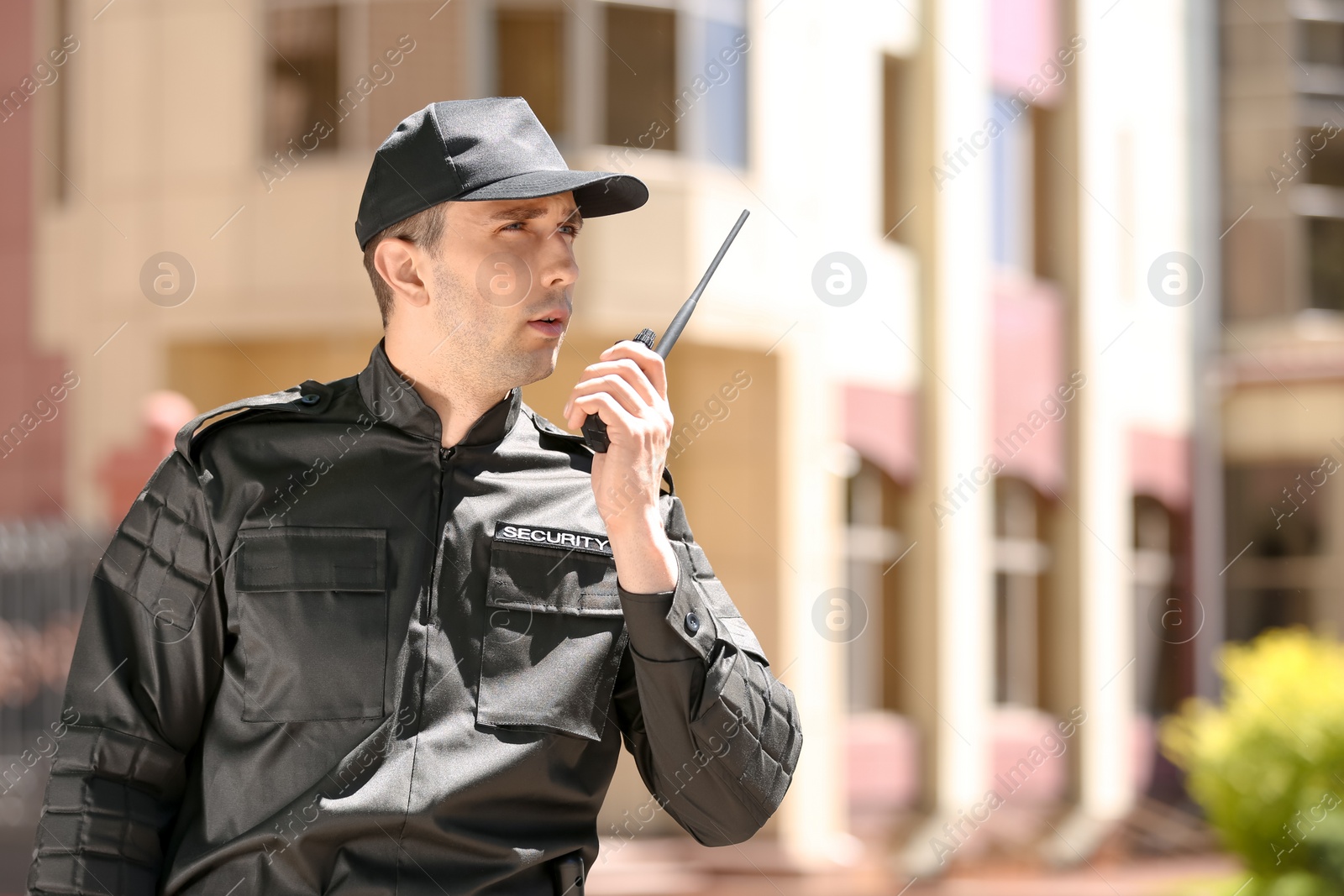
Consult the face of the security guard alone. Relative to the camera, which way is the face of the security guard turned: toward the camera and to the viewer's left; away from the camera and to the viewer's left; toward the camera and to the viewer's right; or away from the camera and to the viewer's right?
toward the camera and to the viewer's right

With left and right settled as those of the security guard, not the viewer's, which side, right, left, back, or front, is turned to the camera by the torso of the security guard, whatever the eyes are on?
front

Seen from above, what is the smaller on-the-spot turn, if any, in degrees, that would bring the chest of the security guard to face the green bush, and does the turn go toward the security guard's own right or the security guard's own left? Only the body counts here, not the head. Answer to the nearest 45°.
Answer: approximately 135° to the security guard's own left

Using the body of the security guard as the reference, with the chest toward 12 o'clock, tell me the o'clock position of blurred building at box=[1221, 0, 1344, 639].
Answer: The blurred building is roughly at 7 o'clock from the security guard.
